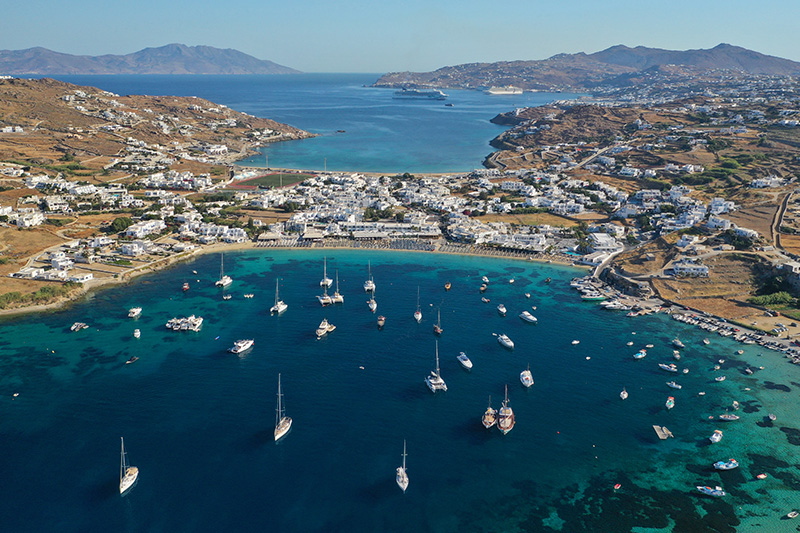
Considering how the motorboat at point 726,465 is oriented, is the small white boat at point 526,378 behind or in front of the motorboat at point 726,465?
in front

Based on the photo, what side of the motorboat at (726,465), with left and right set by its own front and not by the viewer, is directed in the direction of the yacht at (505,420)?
front

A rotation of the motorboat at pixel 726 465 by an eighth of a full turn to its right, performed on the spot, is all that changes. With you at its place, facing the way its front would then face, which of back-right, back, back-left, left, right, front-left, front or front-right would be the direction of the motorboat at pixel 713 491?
back-left

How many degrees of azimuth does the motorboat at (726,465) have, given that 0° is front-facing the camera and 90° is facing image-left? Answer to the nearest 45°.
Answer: approximately 90°

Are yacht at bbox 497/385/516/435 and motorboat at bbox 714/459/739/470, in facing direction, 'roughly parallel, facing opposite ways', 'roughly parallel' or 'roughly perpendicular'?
roughly perpendicular

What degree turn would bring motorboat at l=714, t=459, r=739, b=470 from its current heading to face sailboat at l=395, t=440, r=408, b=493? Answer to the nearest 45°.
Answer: approximately 45° to its left
